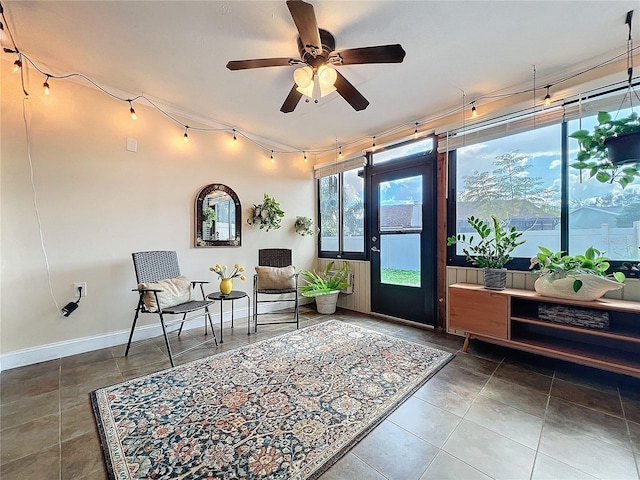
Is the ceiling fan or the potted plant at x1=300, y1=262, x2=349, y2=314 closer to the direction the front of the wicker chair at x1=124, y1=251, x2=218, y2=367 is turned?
the ceiling fan

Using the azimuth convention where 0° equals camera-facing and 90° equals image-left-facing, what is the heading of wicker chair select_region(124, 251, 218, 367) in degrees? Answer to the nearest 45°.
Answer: approximately 315°

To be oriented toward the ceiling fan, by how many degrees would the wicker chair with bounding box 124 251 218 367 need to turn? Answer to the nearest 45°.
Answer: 0° — it already faces it

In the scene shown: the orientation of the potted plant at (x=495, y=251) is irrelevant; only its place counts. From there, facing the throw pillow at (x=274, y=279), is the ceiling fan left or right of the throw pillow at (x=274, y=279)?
left

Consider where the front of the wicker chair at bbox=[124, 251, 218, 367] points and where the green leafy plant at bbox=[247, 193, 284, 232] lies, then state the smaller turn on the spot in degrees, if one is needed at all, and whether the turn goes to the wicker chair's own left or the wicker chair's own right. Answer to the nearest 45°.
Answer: approximately 90° to the wicker chair's own left

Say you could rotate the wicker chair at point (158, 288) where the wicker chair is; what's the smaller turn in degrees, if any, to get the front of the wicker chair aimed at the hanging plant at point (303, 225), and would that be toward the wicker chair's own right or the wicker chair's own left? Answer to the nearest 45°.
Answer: approximately 45° to the wicker chair's own left

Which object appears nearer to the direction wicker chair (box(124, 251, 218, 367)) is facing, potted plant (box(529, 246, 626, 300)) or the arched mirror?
the potted plant

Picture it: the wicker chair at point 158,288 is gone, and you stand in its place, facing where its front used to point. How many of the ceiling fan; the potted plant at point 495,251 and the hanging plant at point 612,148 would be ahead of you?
3

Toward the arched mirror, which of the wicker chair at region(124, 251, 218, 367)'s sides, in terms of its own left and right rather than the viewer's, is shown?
left

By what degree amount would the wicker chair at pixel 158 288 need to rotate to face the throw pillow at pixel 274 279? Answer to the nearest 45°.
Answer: approximately 45° to its left

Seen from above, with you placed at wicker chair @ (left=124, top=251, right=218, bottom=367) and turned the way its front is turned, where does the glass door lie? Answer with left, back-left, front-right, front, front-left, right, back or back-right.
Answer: front-left
